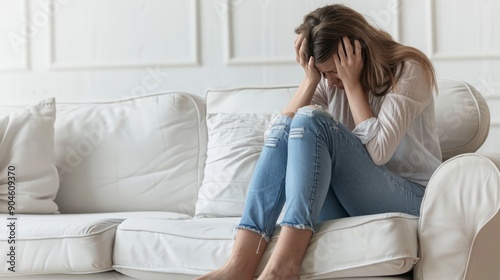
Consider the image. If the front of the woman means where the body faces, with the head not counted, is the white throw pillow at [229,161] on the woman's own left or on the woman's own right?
on the woman's own right

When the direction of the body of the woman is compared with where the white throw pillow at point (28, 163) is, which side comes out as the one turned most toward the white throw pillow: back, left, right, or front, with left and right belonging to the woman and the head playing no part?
right
